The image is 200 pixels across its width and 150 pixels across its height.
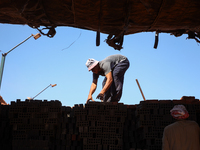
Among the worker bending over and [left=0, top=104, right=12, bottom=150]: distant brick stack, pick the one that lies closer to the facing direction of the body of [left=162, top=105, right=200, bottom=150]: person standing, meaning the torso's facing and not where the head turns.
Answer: the worker bending over

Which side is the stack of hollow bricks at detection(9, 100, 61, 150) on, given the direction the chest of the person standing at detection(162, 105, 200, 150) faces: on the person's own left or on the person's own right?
on the person's own left

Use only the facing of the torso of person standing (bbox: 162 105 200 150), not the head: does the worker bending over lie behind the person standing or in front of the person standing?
in front

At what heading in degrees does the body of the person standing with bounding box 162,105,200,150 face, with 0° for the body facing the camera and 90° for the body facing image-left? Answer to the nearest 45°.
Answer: approximately 180°

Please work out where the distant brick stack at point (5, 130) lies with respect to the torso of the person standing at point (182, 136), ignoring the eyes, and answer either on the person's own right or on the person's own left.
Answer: on the person's own left

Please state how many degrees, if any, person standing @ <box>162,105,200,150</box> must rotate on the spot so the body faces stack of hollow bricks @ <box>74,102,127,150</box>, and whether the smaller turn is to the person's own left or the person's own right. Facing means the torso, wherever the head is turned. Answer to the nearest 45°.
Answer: approximately 45° to the person's own left
